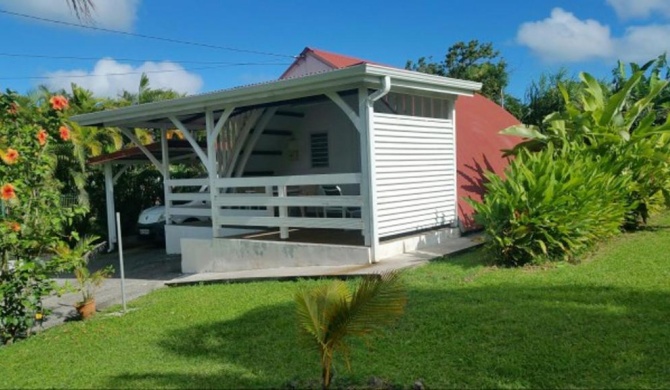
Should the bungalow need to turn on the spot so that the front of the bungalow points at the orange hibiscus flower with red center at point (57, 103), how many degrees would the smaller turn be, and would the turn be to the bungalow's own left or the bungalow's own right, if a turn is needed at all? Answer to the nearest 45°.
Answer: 0° — it already faces it

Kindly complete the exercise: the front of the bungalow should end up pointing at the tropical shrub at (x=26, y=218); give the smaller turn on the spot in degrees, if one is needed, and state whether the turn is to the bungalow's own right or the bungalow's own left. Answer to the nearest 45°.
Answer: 0° — it already faces it

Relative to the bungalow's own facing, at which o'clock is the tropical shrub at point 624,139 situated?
The tropical shrub is roughly at 8 o'clock from the bungalow.

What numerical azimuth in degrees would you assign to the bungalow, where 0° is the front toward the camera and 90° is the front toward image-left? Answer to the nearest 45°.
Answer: approximately 45°

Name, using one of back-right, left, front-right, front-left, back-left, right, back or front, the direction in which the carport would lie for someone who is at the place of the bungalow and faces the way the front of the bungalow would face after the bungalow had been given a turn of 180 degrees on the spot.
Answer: left

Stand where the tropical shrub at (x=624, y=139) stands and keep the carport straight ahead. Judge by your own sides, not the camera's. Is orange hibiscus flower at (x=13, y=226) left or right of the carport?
left

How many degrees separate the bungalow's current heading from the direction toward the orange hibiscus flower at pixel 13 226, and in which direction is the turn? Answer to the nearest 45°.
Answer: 0° — it already faces it

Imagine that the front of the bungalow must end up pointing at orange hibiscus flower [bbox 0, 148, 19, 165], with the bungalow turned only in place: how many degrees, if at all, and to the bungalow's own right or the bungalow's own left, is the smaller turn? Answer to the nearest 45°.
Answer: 0° — it already faces it

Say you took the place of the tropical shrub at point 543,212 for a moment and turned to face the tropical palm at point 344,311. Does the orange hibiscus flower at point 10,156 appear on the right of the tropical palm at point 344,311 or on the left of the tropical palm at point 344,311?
right

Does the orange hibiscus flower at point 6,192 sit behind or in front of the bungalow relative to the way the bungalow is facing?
in front

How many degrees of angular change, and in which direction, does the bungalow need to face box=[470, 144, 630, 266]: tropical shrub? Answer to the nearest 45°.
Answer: approximately 90° to its left
